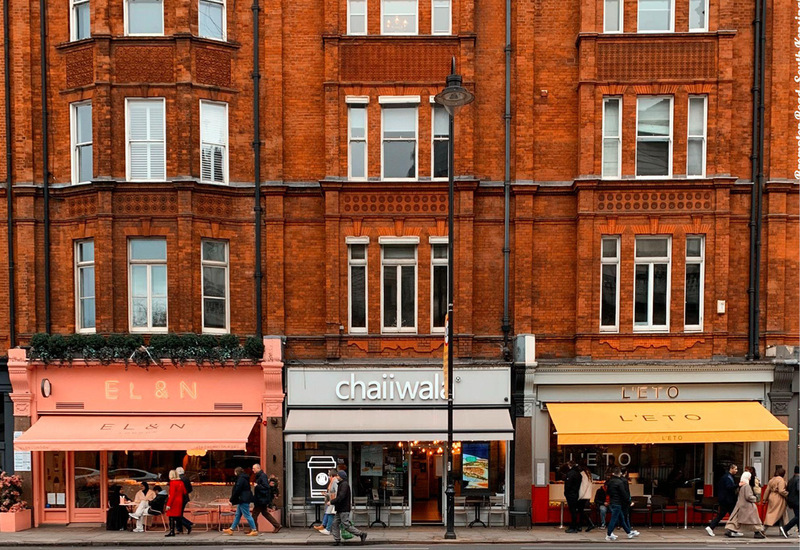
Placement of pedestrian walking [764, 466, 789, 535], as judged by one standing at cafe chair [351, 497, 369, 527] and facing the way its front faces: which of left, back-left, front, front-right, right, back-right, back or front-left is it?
left

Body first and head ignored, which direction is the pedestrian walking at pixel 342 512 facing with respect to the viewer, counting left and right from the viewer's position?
facing to the left of the viewer

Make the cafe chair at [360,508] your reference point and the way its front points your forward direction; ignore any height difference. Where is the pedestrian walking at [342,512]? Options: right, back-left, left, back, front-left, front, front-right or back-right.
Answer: front

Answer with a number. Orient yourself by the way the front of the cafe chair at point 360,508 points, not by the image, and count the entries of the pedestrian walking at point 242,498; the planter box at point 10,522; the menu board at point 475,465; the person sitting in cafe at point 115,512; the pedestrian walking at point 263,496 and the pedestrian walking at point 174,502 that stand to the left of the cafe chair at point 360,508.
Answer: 1

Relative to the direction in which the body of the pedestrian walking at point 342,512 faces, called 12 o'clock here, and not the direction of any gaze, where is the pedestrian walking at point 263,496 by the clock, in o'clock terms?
the pedestrian walking at point 263,496 is roughly at 1 o'clock from the pedestrian walking at point 342,512.

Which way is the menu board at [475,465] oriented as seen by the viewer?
toward the camera

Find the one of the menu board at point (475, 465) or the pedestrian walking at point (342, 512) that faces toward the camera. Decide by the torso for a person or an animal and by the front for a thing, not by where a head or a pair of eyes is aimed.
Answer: the menu board

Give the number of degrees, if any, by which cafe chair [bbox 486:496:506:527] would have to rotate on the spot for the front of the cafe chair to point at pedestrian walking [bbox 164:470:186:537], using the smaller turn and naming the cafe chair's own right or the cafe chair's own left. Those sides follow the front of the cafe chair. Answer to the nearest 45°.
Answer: approximately 90° to the cafe chair's own right

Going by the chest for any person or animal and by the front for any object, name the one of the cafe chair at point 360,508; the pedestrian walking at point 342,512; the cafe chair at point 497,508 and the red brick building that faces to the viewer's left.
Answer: the pedestrian walking

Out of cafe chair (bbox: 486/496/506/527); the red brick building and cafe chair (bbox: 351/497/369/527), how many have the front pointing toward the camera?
3

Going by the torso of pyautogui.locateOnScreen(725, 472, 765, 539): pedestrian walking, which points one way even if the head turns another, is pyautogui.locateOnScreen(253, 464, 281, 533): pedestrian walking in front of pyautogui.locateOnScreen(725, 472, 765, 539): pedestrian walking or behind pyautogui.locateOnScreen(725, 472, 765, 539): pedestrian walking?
in front

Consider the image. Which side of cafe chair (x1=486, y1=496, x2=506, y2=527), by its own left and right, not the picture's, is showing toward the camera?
front
